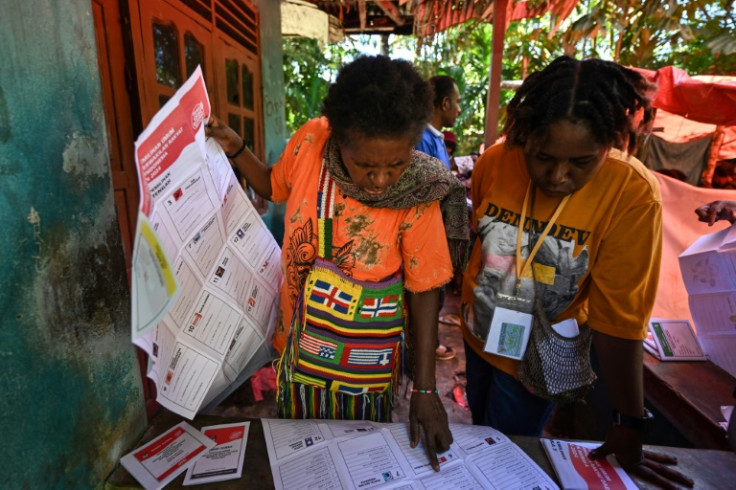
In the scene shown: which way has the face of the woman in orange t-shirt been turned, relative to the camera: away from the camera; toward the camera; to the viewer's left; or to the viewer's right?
toward the camera

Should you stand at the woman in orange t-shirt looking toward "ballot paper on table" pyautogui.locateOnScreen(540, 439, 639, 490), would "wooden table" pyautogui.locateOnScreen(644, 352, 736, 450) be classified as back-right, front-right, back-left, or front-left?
front-left

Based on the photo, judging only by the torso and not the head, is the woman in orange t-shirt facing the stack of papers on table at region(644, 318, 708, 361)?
no

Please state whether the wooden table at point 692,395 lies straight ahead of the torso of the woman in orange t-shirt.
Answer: no

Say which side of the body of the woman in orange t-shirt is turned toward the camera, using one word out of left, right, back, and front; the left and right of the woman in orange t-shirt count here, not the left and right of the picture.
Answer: front
